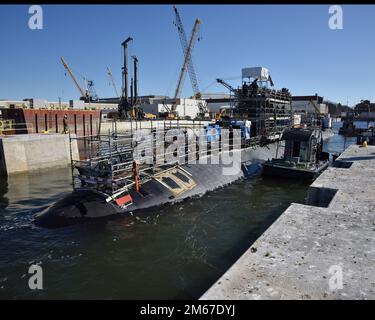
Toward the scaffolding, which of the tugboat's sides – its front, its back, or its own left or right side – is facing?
front

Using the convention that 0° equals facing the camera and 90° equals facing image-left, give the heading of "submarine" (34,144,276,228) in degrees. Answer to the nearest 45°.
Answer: approximately 45°

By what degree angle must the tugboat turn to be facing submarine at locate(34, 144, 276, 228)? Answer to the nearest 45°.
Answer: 0° — it already faces it

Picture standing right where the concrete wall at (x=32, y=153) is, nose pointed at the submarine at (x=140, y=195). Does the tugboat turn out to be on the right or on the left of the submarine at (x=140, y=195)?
left

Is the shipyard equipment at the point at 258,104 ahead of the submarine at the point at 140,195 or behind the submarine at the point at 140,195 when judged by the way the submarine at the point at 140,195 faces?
behind

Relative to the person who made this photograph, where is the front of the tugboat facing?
facing the viewer and to the left of the viewer

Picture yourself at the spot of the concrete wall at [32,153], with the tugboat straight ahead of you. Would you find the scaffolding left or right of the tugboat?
right

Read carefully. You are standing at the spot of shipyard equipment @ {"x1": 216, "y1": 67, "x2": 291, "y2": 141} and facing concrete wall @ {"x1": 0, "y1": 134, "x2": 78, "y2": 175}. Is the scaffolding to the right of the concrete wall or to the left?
left

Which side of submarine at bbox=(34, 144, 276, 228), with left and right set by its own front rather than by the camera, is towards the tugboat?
back

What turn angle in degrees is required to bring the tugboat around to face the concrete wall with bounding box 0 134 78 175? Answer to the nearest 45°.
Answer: approximately 45° to its right

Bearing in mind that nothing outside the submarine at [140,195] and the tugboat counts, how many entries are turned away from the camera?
0
